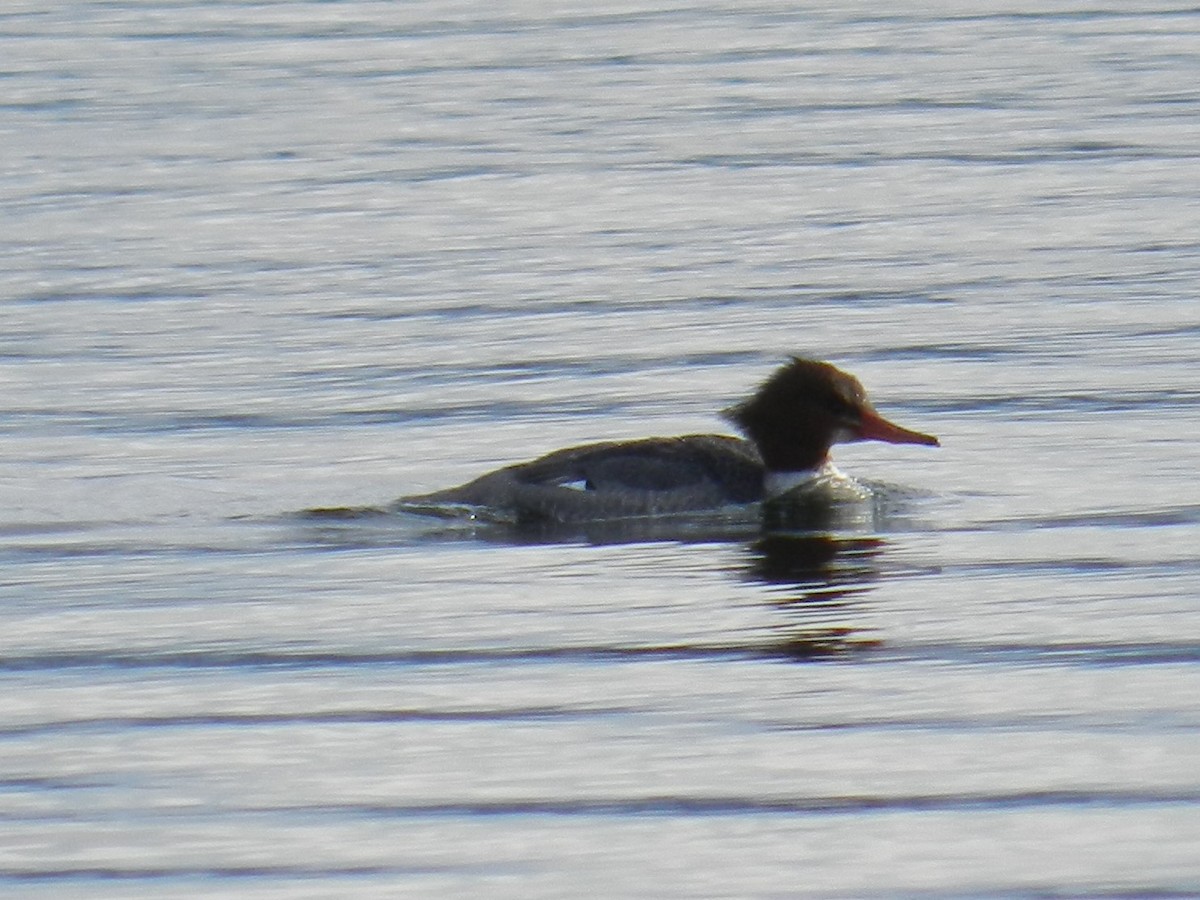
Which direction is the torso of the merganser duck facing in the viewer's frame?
to the viewer's right
